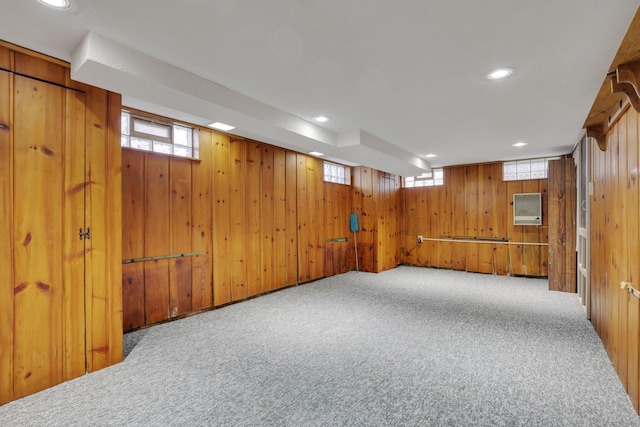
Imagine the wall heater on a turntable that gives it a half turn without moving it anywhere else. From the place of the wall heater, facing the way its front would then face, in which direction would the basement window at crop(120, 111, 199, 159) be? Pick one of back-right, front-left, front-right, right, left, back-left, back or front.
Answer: back-left

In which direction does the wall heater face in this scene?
toward the camera

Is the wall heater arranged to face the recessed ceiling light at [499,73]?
yes

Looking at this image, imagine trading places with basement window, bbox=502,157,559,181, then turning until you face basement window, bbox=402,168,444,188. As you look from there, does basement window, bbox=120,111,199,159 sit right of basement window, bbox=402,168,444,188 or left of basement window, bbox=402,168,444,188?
left

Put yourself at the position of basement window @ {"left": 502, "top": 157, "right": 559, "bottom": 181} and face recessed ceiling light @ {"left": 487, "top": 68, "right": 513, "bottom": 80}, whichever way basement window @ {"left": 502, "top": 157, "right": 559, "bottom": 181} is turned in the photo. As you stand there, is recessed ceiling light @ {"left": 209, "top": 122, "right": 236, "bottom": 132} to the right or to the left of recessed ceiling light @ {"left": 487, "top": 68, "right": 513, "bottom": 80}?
right

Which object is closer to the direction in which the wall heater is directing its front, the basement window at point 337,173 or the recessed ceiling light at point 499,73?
the recessed ceiling light

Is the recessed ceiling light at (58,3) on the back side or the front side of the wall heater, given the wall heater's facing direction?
on the front side

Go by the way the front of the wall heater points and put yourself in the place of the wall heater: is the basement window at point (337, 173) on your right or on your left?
on your right

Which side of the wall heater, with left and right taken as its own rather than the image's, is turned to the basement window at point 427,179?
right

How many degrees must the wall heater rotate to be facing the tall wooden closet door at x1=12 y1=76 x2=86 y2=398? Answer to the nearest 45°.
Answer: approximately 45° to its right

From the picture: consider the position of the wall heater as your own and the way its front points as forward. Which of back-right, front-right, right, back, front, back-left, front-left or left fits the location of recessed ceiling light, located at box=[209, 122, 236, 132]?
front-right

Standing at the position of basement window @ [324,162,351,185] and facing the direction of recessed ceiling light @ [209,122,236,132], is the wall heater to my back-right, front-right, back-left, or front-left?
back-left
